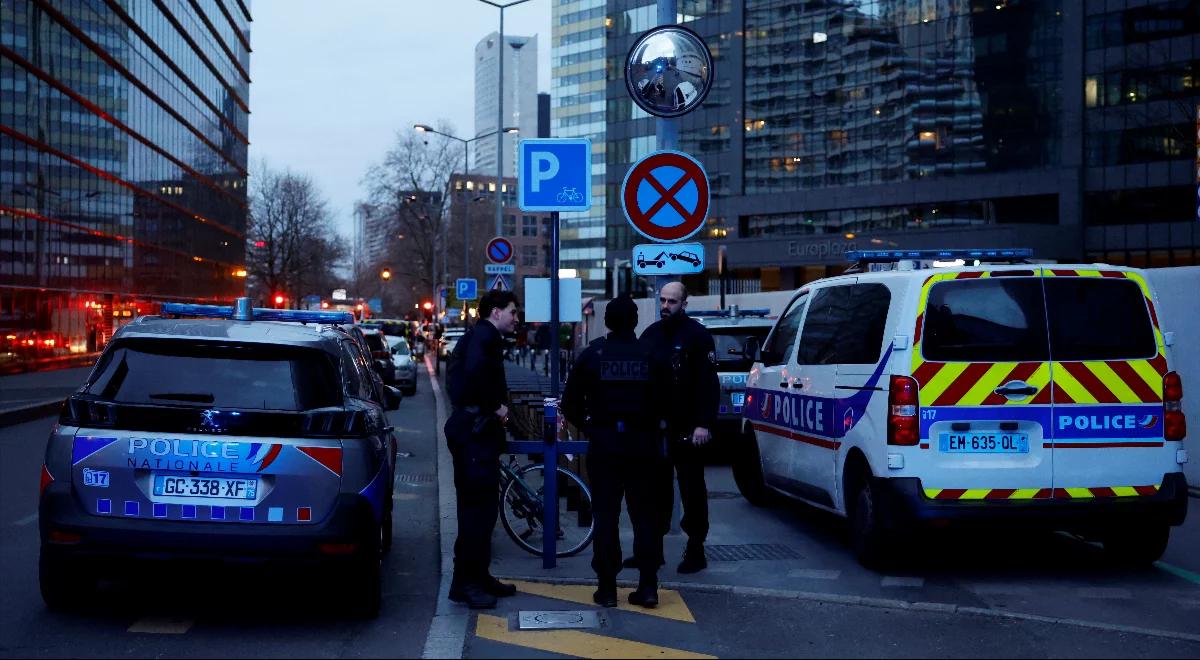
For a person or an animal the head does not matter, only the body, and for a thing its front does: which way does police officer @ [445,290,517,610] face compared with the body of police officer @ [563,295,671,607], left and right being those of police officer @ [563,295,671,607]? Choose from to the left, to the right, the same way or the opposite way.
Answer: to the right

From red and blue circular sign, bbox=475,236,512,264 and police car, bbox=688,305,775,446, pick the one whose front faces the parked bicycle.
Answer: the red and blue circular sign

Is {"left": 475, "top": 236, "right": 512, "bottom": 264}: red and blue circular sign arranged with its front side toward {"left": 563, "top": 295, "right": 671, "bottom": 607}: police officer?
yes

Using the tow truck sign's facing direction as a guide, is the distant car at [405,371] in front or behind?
behind

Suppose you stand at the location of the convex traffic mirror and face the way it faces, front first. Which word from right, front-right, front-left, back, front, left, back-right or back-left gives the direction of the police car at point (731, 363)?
back

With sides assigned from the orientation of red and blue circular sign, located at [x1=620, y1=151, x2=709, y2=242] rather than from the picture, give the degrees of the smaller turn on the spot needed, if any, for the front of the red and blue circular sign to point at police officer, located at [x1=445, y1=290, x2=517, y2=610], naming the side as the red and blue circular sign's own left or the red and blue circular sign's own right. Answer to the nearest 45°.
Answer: approximately 45° to the red and blue circular sign's own right

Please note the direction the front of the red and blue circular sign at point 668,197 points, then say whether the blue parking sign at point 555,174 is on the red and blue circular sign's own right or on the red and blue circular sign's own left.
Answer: on the red and blue circular sign's own right

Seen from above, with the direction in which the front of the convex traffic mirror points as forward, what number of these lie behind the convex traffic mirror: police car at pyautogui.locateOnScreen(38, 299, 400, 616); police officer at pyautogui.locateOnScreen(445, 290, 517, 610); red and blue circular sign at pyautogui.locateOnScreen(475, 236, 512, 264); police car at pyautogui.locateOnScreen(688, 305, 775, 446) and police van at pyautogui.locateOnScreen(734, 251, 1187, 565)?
2

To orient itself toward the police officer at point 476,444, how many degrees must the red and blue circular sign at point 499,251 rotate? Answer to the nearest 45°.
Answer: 0° — it already faces them

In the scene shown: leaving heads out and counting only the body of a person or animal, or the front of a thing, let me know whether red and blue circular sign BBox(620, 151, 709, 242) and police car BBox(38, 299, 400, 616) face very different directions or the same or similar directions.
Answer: very different directions

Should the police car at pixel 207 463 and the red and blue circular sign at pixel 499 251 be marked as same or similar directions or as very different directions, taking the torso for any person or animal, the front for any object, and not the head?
very different directions
